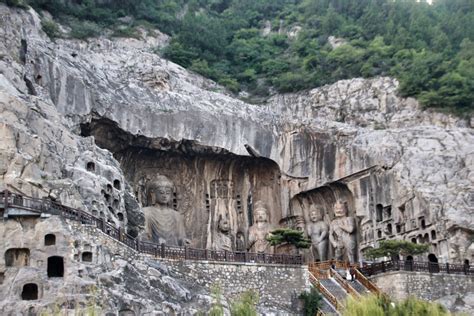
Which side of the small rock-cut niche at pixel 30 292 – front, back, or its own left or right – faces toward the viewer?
front

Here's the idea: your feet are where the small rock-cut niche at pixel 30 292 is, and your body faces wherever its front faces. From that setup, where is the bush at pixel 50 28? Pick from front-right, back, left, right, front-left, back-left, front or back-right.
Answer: back

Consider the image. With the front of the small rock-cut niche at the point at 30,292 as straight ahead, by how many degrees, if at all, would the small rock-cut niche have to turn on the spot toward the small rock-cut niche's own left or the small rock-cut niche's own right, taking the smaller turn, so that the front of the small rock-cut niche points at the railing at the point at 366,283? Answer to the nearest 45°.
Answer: approximately 90° to the small rock-cut niche's own left

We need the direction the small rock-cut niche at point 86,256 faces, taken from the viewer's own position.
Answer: facing the viewer

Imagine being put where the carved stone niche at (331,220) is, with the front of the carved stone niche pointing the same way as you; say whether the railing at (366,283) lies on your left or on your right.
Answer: on your left

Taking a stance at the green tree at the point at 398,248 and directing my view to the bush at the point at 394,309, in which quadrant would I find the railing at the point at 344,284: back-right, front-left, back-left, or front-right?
front-right

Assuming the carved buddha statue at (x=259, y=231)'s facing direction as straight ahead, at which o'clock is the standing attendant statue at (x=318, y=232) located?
The standing attendant statue is roughly at 9 o'clock from the carved buddha statue.

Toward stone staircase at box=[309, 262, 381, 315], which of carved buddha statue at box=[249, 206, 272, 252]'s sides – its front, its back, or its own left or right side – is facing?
front

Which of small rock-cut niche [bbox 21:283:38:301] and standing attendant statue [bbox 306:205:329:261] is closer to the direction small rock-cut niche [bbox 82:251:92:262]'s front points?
the small rock-cut niche

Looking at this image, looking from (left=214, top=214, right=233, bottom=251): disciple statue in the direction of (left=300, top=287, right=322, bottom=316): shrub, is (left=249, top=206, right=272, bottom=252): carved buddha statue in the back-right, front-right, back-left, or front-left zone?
front-left

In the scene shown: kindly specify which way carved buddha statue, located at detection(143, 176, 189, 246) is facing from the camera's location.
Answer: facing the viewer and to the right of the viewer

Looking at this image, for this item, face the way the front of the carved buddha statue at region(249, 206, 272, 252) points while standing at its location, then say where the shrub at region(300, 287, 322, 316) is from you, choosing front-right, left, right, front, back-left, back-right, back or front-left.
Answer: front

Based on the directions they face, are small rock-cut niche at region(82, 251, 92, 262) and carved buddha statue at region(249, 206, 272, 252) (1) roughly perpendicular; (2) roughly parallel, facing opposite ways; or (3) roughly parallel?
roughly parallel

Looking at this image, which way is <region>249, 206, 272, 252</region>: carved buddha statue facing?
toward the camera

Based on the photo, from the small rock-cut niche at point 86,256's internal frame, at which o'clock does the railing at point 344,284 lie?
The railing is roughly at 8 o'clock from the small rock-cut niche.
